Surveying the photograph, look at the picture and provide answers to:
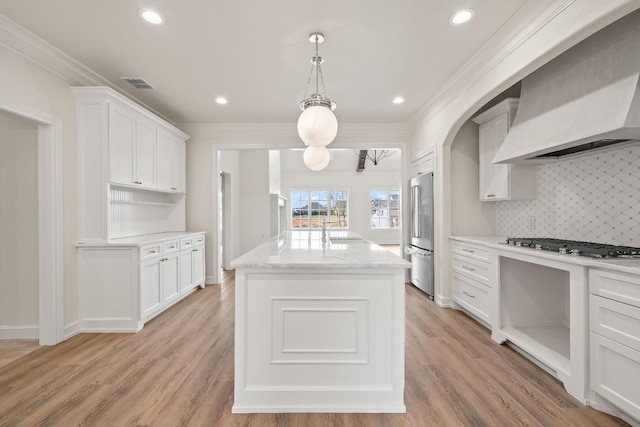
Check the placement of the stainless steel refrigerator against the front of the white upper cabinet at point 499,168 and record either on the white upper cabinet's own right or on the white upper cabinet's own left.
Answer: on the white upper cabinet's own right

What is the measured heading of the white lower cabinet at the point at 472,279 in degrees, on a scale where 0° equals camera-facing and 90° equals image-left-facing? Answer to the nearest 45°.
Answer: approximately 45°

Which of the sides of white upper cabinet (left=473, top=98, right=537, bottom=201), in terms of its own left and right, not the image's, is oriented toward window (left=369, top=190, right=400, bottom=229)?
right

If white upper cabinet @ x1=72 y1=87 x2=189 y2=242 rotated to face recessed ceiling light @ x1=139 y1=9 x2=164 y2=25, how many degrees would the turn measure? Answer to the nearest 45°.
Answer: approximately 45° to its right

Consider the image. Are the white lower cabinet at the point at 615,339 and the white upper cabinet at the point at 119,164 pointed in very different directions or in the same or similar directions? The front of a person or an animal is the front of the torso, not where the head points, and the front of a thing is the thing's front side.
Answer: very different directions

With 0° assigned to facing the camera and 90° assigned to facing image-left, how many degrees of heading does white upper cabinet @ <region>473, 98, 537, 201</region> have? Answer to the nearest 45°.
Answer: approximately 45°
